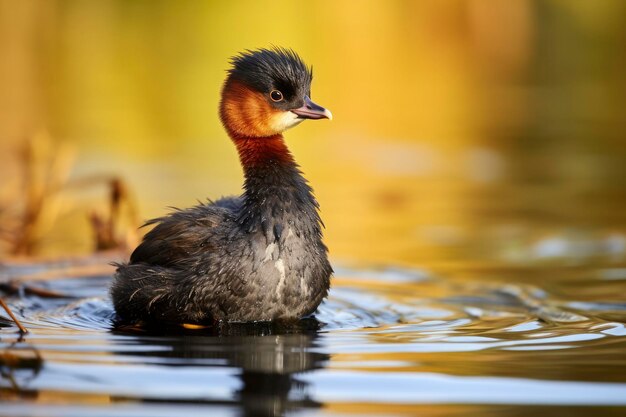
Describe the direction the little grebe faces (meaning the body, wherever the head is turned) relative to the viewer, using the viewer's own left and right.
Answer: facing the viewer and to the right of the viewer
